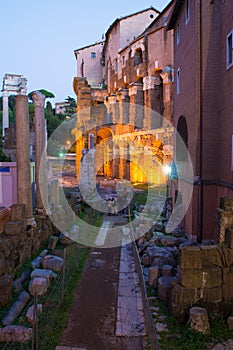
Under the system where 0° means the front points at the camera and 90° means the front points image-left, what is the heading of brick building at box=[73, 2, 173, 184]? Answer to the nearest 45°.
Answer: approximately 45°

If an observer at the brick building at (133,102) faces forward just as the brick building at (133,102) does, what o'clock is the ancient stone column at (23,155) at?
The ancient stone column is roughly at 11 o'clock from the brick building.

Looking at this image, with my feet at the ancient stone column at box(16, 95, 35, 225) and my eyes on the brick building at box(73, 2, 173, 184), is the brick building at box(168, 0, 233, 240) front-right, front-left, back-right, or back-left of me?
front-right

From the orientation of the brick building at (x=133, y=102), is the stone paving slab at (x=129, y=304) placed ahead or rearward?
ahead

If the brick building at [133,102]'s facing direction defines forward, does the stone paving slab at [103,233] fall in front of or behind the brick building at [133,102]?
in front

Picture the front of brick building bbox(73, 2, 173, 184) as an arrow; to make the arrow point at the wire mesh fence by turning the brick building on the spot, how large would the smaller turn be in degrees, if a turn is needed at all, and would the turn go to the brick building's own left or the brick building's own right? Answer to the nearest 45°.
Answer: approximately 45° to the brick building's own left

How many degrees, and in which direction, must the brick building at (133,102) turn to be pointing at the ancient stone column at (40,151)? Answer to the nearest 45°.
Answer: approximately 45° to its left

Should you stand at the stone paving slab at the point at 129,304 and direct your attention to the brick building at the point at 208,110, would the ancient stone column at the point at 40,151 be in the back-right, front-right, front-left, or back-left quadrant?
front-left

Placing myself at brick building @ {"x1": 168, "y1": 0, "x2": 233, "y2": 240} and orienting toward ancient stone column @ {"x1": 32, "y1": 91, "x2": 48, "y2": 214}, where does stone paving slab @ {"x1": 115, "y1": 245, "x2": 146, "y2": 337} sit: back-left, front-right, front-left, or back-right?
front-left

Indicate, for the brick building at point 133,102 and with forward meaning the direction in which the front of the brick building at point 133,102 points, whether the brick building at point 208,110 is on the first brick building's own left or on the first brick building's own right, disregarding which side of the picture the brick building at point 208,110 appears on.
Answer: on the first brick building's own left
